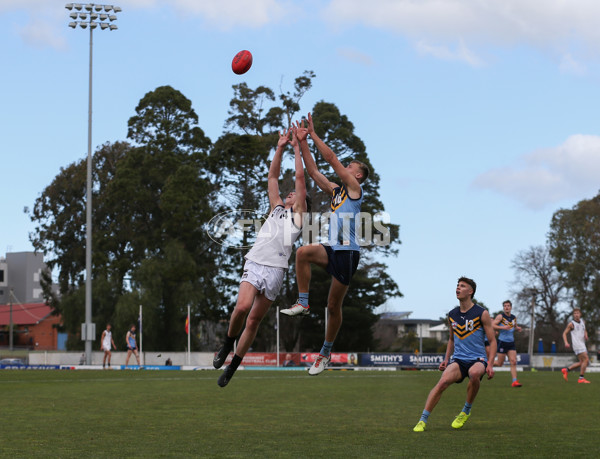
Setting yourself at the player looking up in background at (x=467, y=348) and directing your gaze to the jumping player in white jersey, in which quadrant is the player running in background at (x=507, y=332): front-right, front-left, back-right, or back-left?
back-right

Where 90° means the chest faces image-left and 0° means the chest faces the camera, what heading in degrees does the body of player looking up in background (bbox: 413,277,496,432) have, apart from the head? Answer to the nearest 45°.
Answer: approximately 45°

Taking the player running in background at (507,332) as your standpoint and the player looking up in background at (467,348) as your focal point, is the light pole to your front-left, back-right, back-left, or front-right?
back-right

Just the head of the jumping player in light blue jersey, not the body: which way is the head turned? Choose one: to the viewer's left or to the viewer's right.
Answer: to the viewer's left

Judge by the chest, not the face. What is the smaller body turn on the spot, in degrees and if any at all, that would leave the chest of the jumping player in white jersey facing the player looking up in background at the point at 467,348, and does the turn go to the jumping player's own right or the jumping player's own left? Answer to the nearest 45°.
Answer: approximately 180°

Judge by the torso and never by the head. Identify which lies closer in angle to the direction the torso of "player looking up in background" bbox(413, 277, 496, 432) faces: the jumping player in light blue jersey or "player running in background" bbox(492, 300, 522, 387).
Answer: the jumping player in light blue jersey

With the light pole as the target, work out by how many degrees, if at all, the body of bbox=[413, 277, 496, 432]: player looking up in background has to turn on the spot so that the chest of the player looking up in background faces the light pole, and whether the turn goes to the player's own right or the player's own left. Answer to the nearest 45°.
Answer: approximately 90° to the player's own right
